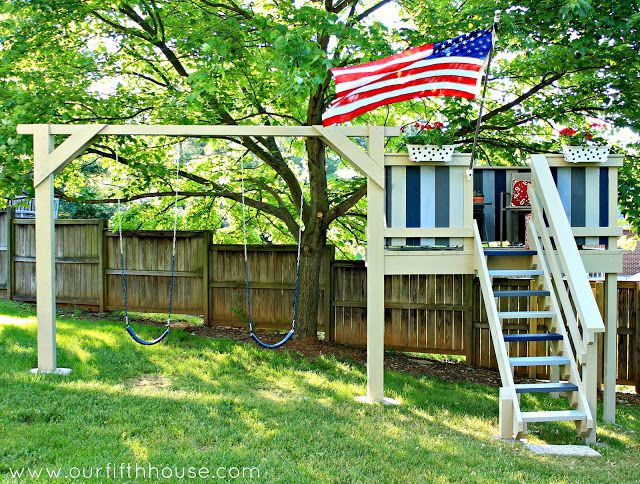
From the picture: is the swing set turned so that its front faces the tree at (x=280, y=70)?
no

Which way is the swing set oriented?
toward the camera
